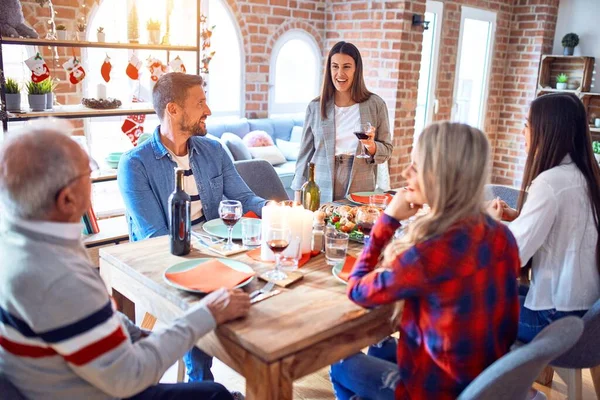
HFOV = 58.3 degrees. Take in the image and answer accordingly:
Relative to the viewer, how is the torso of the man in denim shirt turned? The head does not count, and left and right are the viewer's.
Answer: facing the viewer and to the right of the viewer

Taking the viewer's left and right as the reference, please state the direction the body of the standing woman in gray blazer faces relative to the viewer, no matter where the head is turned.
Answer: facing the viewer

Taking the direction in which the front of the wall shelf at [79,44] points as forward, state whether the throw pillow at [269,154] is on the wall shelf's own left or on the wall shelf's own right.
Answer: on the wall shelf's own left

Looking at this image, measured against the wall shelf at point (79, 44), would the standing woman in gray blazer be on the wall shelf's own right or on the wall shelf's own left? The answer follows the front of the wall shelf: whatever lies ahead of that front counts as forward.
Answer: on the wall shelf's own left

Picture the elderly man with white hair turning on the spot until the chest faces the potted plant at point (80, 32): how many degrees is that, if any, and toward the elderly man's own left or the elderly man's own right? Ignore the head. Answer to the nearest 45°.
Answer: approximately 45° to the elderly man's own left

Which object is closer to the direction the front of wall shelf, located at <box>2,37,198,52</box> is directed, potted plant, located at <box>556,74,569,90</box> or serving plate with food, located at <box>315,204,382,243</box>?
the serving plate with food

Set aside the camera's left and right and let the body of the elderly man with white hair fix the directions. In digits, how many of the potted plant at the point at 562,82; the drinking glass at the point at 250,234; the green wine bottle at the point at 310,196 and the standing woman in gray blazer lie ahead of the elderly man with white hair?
4

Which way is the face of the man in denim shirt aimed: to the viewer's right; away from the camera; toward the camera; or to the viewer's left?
to the viewer's right

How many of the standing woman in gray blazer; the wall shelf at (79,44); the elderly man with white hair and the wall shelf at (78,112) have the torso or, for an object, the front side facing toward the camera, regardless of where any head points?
3

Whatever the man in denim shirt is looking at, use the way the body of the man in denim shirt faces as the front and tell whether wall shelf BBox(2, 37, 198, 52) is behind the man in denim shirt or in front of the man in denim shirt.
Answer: behind

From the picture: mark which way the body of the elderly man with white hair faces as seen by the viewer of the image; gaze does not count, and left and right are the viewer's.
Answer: facing away from the viewer and to the right of the viewer

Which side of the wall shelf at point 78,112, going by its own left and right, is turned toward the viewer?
front

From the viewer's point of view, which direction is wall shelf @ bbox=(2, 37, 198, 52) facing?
toward the camera
